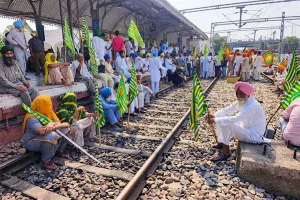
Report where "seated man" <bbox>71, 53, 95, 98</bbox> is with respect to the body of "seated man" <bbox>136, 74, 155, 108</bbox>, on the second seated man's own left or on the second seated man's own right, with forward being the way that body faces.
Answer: on the second seated man's own right

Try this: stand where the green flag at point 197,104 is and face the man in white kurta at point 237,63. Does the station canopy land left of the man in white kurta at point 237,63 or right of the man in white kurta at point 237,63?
left

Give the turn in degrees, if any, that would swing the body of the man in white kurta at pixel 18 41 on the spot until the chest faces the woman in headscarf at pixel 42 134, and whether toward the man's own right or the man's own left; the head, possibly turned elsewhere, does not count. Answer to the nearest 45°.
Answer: approximately 45° to the man's own right

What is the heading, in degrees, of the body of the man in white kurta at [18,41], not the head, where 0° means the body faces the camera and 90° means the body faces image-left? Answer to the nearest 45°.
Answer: approximately 315°

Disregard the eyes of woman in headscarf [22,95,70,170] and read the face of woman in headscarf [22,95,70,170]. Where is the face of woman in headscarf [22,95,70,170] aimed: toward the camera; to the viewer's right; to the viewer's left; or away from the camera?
to the viewer's right
